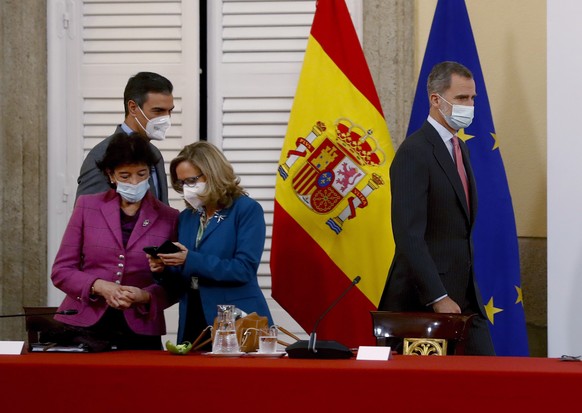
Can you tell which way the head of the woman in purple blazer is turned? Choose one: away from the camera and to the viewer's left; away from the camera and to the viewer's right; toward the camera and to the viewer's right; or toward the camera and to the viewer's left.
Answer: toward the camera and to the viewer's right

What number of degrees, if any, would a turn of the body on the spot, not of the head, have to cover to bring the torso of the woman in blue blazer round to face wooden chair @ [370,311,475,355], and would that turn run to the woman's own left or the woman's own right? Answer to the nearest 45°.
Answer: approximately 90° to the woman's own left

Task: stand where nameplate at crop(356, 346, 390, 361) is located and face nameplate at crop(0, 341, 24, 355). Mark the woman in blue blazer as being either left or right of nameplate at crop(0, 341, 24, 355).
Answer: right

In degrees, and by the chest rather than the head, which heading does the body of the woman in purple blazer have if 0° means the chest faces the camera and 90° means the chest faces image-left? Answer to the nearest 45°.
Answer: approximately 0°

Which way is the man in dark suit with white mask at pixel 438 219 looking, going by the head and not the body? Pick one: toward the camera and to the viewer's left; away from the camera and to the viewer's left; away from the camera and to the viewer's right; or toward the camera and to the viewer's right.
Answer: toward the camera and to the viewer's right

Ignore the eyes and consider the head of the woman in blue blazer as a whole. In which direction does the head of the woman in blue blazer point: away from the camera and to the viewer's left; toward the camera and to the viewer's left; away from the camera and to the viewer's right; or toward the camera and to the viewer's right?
toward the camera and to the viewer's left

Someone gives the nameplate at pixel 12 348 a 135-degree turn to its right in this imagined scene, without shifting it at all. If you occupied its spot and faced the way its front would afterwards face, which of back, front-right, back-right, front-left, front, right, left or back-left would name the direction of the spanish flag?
right

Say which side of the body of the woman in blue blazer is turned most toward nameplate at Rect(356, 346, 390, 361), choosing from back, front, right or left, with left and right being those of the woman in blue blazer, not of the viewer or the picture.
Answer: left

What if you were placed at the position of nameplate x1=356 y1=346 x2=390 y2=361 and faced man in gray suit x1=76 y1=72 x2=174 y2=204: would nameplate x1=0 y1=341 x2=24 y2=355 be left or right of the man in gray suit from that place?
left

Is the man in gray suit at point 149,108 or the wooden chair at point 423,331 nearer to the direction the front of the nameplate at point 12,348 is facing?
the wooden chair

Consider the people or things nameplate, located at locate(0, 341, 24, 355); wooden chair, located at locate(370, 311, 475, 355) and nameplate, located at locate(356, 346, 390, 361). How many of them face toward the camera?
3
